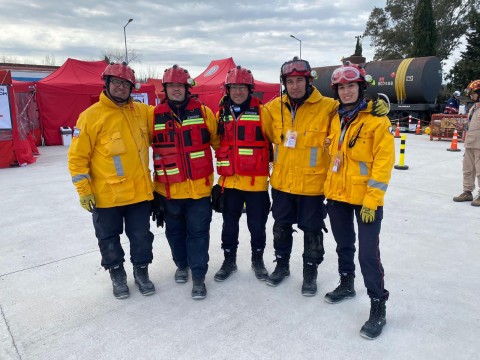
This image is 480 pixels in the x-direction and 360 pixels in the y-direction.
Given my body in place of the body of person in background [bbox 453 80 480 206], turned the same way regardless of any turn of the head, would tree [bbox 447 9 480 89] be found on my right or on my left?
on my right

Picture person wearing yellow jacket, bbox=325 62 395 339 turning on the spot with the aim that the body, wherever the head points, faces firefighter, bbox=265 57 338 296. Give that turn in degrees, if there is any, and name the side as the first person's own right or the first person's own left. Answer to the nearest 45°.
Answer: approximately 90° to the first person's own right

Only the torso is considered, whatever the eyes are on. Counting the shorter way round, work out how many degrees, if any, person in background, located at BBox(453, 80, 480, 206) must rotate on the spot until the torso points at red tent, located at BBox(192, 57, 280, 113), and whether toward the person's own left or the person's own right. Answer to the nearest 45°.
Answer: approximately 45° to the person's own right

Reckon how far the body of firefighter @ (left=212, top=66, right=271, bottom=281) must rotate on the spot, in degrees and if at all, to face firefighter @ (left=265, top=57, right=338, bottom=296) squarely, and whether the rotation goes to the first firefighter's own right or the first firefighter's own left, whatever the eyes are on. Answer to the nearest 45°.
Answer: approximately 90° to the first firefighter's own left

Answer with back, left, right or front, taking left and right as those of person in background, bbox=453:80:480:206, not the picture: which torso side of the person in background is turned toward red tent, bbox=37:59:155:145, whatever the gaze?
front

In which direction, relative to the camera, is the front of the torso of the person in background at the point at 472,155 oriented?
to the viewer's left

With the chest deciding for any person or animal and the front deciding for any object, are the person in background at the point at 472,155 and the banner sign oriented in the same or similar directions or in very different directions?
very different directions

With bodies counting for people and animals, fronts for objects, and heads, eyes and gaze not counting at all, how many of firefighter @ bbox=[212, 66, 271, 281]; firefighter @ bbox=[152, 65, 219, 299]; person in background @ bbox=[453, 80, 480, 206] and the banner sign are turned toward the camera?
3

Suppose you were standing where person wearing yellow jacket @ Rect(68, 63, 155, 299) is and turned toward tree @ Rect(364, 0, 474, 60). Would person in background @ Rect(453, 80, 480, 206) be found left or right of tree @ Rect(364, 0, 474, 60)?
right

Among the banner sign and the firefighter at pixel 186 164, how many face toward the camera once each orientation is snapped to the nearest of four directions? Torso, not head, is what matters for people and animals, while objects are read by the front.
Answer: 2

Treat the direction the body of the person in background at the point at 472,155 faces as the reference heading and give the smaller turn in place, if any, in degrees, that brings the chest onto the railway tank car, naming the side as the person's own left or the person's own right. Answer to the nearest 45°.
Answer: approximately 90° to the person's own right

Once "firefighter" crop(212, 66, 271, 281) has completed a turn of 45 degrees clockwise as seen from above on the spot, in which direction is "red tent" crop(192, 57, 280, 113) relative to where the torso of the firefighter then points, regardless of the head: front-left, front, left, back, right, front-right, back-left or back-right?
back-right
